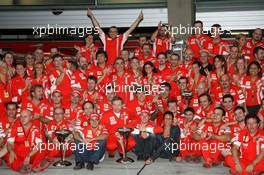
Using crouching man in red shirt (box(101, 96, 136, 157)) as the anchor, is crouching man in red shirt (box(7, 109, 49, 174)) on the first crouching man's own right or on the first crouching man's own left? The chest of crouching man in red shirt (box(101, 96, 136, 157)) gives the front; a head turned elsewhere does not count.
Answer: on the first crouching man's own right

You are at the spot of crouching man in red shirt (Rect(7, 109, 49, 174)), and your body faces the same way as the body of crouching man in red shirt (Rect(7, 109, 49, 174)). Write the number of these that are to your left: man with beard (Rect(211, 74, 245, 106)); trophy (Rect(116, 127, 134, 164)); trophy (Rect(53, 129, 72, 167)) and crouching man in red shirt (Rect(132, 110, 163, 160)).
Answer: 4

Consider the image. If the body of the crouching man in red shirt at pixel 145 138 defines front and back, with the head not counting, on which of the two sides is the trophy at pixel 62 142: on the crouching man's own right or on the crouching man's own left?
on the crouching man's own right

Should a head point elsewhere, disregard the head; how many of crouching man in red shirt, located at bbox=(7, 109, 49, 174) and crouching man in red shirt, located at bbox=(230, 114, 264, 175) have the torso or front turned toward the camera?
2

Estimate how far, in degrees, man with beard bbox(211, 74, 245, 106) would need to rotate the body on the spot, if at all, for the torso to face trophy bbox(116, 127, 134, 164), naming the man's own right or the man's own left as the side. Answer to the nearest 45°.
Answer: approximately 45° to the man's own right

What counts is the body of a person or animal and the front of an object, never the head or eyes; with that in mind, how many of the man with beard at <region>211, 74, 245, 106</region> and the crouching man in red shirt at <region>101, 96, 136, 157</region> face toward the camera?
2

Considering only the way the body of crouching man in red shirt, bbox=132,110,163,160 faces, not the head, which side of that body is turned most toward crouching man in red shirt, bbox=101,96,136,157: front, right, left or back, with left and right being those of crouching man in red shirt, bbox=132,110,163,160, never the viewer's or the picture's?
right

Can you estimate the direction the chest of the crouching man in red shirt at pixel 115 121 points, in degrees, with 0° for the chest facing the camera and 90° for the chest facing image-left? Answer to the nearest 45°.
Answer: approximately 0°

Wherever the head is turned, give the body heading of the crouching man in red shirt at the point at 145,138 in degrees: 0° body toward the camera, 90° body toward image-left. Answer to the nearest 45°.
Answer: approximately 0°
